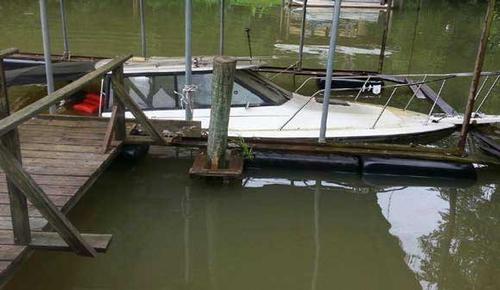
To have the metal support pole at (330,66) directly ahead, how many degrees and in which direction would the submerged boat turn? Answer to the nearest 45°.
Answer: approximately 45° to its right

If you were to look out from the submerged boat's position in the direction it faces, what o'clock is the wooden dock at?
The wooden dock is roughly at 4 o'clock from the submerged boat.

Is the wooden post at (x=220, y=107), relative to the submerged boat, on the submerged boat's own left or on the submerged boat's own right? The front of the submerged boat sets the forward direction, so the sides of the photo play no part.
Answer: on the submerged boat's own right

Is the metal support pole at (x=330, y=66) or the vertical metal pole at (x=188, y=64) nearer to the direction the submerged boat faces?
the metal support pole

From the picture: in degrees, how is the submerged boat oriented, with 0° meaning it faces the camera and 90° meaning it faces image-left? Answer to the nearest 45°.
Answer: approximately 270°

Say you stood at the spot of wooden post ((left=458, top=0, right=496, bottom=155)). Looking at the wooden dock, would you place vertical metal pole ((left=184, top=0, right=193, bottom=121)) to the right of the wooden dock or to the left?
right

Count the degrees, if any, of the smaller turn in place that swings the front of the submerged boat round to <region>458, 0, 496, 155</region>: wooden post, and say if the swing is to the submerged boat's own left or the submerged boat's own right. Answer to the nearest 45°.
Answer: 0° — it already faces it

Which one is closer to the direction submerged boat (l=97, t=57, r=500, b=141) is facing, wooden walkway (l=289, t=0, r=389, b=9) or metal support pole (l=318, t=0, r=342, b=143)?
the metal support pole
